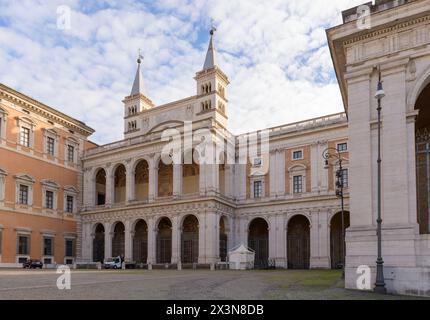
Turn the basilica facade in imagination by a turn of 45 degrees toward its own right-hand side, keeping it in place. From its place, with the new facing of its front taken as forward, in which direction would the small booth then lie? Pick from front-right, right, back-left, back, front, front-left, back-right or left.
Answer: left
